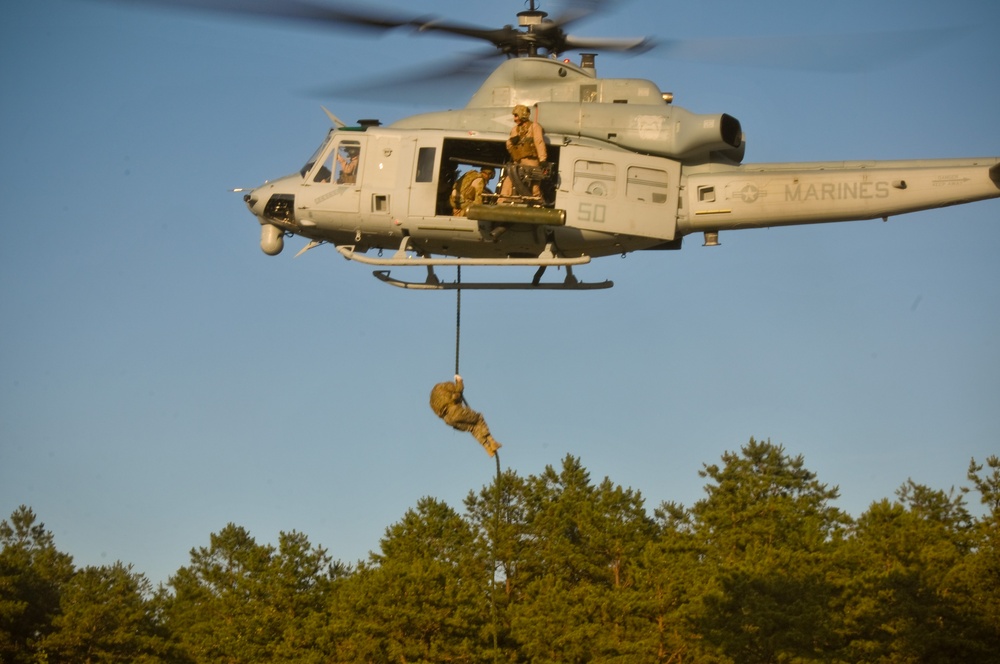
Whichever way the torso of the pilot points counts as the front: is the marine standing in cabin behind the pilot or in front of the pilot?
behind

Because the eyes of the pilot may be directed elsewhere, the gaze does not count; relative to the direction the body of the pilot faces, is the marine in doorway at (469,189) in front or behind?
behind

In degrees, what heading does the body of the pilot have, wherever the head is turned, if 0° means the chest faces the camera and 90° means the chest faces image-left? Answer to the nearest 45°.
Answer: approximately 90°

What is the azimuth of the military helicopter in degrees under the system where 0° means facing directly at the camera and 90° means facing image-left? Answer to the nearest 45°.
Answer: approximately 90°
